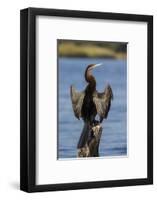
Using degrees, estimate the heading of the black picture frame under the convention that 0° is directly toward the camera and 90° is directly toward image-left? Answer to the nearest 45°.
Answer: approximately 315°
